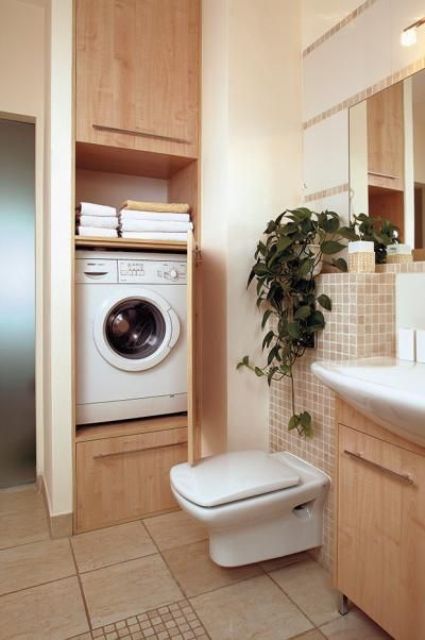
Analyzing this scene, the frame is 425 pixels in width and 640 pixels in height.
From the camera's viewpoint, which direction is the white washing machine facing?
toward the camera

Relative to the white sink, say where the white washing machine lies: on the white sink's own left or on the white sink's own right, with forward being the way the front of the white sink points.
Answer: on the white sink's own right

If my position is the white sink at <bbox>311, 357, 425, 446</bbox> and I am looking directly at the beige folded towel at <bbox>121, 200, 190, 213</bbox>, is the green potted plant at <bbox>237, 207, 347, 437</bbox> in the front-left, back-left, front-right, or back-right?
front-right

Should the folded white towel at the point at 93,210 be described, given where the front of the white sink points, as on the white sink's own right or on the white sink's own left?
on the white sink's own right

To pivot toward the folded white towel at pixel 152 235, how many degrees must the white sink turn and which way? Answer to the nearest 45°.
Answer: approximately 90° to its right

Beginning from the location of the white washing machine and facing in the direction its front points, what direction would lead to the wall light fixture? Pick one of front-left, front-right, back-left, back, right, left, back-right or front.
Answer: front-left

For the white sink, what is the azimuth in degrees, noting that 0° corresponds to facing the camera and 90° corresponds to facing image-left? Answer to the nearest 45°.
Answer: approximately 45°

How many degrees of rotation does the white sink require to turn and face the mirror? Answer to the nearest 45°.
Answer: approximately 135° to its right

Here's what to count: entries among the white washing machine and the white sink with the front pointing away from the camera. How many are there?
0
